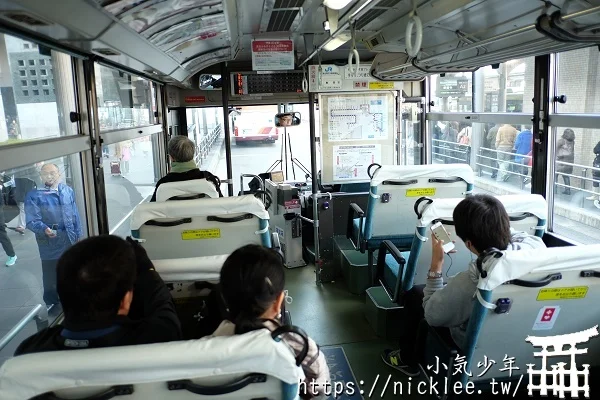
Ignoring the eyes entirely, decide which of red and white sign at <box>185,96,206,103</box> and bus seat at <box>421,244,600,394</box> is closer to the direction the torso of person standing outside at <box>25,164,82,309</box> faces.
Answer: the bus seat

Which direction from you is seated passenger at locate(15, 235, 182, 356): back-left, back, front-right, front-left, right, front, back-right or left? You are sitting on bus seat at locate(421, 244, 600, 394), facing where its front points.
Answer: back-left

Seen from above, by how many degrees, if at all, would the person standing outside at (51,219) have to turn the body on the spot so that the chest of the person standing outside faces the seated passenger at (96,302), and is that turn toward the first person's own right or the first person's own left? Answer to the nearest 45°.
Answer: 0° — they already face them

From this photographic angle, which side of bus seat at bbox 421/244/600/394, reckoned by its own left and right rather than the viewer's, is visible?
back

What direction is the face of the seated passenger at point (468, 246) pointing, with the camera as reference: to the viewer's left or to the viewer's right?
to the viewer's left

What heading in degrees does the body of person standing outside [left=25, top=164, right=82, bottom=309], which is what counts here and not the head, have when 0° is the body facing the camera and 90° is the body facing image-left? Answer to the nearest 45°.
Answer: approximately 0°

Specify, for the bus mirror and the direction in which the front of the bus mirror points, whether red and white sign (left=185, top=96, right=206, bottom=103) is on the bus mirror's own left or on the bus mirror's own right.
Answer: on the bus mirror's own right

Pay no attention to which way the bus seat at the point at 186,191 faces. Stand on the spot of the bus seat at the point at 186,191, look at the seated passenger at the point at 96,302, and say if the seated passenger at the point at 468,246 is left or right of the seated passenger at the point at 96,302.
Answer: left

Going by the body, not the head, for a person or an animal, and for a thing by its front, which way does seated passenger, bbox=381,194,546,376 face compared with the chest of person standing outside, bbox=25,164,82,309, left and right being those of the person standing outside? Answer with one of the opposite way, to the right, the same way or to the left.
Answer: the opposite way

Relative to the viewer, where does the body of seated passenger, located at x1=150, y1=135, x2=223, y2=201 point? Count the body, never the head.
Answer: away from the camera
